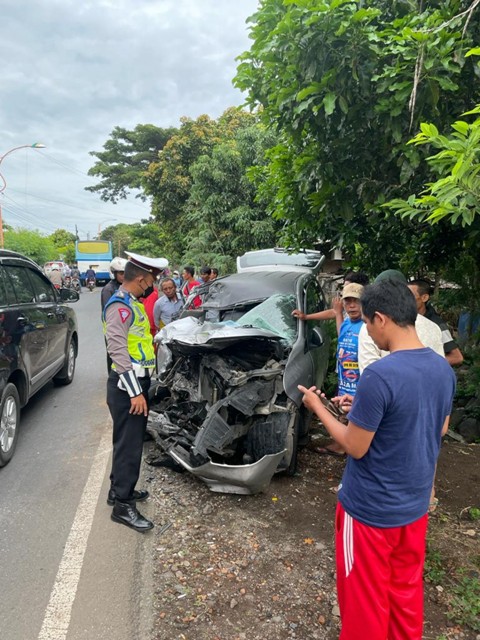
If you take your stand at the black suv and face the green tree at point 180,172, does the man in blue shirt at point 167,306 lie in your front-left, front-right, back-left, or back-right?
front-right

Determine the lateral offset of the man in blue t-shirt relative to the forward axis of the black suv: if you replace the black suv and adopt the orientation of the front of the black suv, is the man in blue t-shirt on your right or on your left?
on your right

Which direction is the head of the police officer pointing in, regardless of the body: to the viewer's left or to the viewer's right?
to the viewer's right

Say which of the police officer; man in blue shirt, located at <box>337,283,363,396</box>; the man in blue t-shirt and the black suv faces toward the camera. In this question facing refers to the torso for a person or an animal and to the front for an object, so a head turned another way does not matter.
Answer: the man in blue shirt

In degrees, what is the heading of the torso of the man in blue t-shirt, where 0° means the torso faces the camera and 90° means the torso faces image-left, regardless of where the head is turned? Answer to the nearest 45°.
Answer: approximately 135°

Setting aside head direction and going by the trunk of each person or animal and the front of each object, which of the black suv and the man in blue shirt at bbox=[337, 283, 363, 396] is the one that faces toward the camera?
the man in blue shirt

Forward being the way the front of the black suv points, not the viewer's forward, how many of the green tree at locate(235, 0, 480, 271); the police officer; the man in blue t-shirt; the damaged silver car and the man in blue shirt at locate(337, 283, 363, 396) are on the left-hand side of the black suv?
0

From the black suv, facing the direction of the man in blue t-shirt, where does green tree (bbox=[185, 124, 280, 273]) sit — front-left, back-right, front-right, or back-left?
back-left

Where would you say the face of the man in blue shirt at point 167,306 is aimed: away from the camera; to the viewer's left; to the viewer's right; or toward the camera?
toward the camera

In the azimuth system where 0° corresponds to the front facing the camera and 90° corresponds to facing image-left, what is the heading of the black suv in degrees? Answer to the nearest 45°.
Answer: approximately 225°

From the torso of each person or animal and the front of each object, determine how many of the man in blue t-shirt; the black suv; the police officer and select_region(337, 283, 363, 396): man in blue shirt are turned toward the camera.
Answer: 1

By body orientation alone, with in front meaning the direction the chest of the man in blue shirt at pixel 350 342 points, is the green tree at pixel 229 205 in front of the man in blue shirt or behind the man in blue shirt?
behind

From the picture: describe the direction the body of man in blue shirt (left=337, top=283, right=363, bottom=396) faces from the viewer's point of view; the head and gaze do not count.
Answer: toward the camera

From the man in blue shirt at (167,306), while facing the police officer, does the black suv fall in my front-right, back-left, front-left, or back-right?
front-right

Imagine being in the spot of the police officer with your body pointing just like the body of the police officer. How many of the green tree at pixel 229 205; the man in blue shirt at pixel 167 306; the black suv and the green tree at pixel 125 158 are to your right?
0

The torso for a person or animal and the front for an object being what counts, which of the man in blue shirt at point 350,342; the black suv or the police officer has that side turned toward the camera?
the man in blue shirt

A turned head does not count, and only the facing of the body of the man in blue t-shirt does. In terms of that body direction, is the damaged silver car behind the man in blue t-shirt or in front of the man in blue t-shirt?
in front

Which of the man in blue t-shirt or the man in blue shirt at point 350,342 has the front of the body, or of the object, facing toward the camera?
the man in blue shirt

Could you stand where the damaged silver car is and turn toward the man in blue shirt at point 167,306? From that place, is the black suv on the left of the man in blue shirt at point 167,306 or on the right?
left
